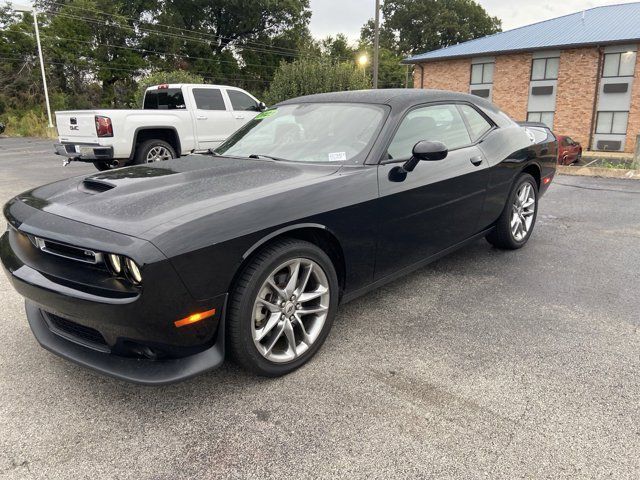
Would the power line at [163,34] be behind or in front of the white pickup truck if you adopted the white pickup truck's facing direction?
in front

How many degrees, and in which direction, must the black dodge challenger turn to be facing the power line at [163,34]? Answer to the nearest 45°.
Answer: approximately 135° to its right

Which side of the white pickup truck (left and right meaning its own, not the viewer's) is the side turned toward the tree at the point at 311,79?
front

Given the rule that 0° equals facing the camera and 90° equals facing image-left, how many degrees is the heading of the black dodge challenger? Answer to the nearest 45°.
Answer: approximately 45°

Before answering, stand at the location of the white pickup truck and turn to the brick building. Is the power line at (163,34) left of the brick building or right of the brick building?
left

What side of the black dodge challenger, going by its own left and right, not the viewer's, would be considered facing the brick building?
back

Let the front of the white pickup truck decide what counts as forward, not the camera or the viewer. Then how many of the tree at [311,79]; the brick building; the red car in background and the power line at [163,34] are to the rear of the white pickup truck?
0

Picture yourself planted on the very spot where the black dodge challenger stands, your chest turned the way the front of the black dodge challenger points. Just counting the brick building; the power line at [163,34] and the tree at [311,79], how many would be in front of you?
0

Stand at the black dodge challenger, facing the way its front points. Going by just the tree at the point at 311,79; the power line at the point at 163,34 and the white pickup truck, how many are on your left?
0

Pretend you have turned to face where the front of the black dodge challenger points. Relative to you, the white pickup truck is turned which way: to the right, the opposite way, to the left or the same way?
the opposite way

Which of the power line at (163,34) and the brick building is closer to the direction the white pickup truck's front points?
the brick building

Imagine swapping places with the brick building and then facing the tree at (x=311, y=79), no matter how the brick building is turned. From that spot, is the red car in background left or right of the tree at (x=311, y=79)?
left

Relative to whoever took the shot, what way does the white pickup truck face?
facing away from the viewer and to the right of the viewer

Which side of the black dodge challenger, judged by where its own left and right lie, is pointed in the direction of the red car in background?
back

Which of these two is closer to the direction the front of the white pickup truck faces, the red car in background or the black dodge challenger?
the red car in background
